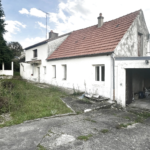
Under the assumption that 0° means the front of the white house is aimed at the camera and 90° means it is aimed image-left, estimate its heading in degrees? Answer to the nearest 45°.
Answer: approximately 45°

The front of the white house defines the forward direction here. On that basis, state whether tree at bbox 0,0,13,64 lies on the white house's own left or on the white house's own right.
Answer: on the white house's own right
